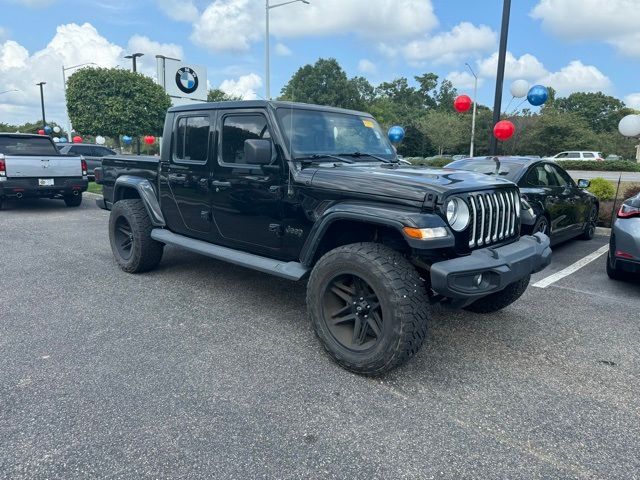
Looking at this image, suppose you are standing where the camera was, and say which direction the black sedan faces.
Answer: facing away from the viewer and to the right of the viewer

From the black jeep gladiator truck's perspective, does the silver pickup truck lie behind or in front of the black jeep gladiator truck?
behind

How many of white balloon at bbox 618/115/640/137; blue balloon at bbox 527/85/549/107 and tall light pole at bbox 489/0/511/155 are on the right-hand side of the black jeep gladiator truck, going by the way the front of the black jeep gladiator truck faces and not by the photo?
0

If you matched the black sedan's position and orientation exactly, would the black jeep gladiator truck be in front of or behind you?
behind

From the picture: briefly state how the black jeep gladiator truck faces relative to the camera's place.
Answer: facing the viewer and to the right of the viewer

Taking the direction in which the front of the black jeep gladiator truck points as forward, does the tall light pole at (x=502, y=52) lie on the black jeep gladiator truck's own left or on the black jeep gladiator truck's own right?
on the black jeep gladiator truck's own left

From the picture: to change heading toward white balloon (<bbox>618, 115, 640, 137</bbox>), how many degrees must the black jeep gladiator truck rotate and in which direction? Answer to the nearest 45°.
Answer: approximately 90° to its left

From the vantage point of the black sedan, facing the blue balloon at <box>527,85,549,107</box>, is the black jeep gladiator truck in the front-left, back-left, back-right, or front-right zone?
back-left

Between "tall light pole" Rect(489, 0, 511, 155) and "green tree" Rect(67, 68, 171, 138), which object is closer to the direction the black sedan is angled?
the tall light pole

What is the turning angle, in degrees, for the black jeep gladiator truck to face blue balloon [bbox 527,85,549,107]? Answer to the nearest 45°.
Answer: approximately 90° to its left

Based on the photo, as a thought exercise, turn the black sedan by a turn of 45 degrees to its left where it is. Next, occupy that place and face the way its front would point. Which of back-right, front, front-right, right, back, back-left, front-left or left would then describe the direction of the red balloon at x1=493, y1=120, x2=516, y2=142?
front

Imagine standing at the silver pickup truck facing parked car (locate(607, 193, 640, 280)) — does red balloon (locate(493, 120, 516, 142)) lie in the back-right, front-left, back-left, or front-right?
front-left

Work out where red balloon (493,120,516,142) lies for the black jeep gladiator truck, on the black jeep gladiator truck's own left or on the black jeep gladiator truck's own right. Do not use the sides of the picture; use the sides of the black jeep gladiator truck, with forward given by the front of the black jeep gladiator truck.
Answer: on the black jeep gladiator truck's own left

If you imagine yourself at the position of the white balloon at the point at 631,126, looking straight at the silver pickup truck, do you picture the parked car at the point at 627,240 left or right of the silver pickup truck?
left

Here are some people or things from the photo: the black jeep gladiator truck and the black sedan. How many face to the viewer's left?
0

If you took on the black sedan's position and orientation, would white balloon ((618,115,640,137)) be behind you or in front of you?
in front
